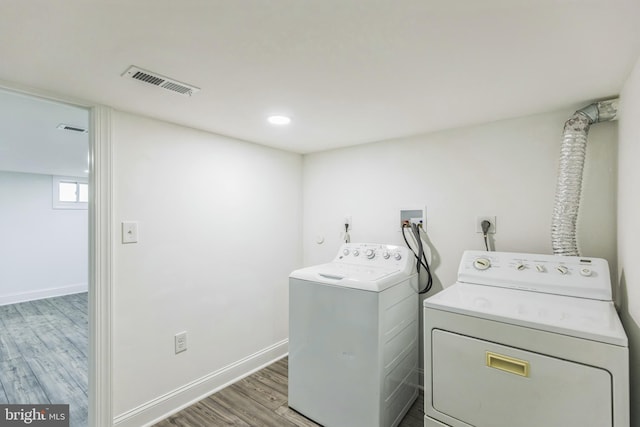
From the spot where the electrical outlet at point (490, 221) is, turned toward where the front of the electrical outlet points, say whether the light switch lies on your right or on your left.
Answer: on your right

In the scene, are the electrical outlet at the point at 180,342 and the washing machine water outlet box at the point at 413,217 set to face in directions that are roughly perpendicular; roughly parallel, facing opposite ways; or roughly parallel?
roughly perpendicular

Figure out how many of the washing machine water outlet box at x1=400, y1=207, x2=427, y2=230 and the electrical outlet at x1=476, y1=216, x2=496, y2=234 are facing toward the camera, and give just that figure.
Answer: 2

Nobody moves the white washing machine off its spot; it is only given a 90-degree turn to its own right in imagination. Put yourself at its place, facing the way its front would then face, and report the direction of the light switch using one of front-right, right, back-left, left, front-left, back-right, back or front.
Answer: front-left

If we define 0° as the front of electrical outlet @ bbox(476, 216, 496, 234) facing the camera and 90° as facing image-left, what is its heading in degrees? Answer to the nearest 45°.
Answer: approximately 0°

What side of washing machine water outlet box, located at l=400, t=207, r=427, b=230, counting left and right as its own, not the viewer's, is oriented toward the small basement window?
right

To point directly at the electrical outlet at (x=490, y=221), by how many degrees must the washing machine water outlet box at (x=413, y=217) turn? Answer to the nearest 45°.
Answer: approximately 90° to its left

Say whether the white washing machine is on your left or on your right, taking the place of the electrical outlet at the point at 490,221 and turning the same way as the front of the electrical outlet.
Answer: on your right

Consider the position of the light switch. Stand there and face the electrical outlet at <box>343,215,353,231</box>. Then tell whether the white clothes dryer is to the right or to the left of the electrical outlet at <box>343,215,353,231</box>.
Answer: right

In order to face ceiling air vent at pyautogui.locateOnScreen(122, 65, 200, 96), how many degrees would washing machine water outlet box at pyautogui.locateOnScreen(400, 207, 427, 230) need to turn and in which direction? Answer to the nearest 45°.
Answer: approximately 45° to its right

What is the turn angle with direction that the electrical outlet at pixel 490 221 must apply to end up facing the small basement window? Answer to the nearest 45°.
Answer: approximately 90° to its right

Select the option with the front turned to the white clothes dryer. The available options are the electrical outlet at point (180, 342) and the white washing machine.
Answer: the electrical outlet

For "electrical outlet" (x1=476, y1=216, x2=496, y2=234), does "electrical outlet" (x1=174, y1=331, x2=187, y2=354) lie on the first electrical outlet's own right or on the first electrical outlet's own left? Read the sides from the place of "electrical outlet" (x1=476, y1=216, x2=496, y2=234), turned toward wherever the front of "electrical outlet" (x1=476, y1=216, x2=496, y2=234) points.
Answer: on the first electrical outlet's own right
